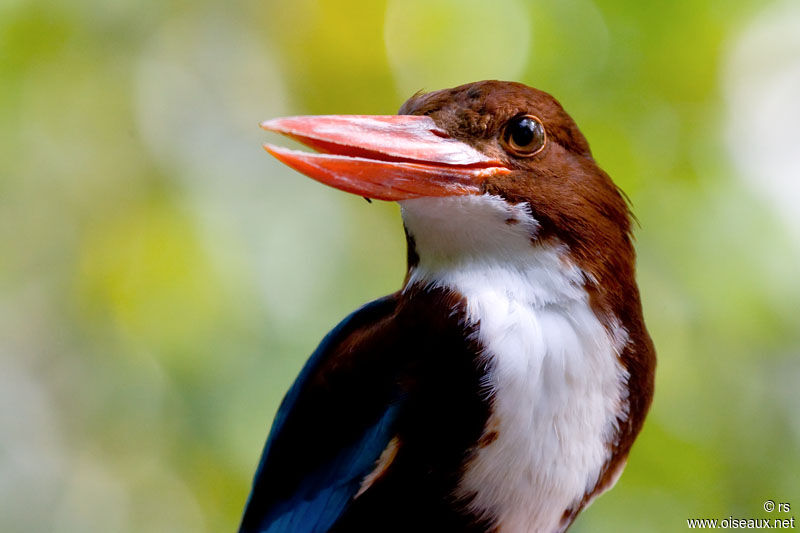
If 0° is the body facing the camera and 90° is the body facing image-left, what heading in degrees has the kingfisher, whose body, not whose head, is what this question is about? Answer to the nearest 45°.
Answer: approximately 315°
